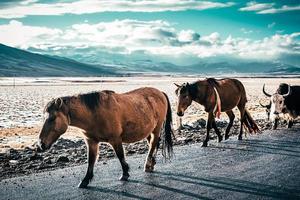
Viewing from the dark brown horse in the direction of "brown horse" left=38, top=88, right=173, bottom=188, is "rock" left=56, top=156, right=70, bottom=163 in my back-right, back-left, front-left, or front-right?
front-right

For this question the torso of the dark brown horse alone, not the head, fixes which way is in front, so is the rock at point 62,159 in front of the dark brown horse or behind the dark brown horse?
in front

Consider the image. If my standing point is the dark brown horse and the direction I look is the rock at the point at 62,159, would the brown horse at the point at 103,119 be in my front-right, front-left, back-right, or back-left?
front-left

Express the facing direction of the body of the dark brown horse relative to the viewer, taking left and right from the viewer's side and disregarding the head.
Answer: facing the viewer and to the left of the viewer

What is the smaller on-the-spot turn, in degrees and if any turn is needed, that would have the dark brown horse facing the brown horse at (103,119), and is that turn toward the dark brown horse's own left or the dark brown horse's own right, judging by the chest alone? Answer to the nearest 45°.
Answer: approximately 45° to the dark brown horse's own left
